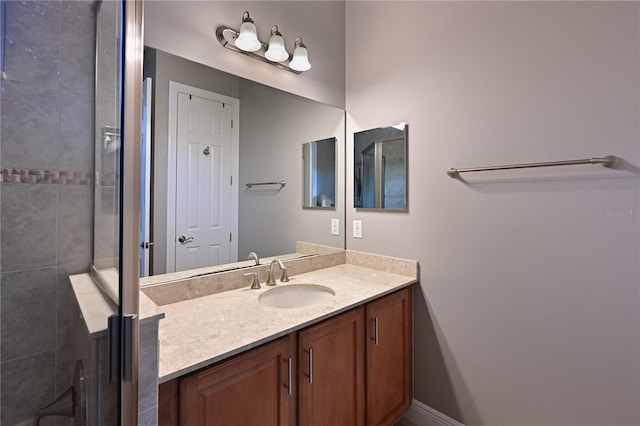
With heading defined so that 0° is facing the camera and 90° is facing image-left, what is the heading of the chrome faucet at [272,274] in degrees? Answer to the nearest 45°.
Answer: approximately 315°

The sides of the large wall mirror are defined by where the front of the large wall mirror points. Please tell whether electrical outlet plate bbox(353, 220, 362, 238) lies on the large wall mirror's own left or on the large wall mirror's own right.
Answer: on the large wall mirror's own left

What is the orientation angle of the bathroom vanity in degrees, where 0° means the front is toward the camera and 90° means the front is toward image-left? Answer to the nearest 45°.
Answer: approximately 315°

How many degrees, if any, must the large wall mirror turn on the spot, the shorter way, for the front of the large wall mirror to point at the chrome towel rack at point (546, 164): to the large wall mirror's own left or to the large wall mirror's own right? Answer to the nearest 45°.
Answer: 0° — it already faces it
